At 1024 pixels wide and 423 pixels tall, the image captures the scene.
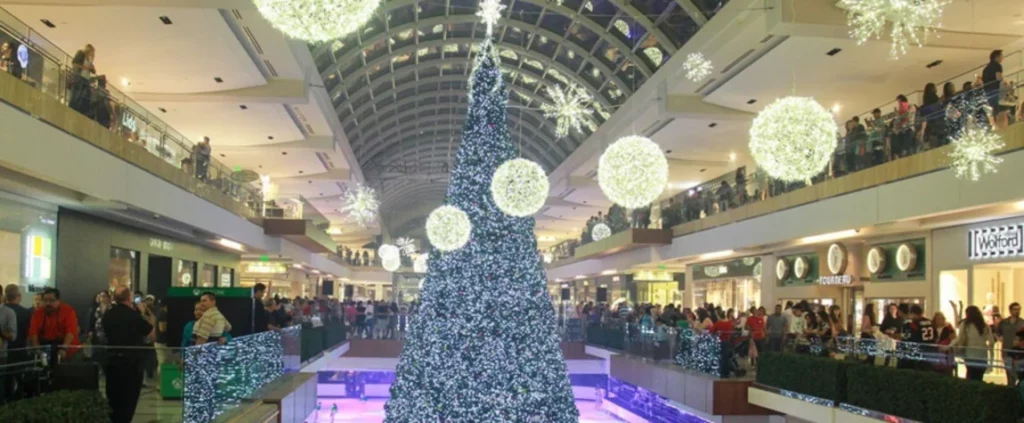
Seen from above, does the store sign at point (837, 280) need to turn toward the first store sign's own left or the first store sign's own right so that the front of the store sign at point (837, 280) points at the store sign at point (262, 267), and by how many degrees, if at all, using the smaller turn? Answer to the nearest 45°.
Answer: approximately 90° to the first store sign's own right

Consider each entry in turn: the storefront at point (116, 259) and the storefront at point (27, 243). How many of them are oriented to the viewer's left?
0

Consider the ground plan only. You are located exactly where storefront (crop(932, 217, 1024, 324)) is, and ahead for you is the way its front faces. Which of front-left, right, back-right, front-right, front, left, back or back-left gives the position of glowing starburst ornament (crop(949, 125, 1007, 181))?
front-left

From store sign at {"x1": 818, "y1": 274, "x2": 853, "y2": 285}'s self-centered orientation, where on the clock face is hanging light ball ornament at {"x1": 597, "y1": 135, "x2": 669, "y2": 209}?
The hanging light ball ornament is roughly at 11 o'clock from the store sign.

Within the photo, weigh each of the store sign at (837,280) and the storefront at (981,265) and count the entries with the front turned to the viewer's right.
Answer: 0

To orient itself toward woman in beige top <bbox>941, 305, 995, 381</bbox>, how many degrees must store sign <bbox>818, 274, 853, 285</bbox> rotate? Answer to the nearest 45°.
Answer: approximately 45° to its left

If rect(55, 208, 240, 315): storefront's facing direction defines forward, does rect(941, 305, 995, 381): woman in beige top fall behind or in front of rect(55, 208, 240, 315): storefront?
in front

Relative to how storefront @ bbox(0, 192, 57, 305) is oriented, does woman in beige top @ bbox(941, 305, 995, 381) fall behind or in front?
in front

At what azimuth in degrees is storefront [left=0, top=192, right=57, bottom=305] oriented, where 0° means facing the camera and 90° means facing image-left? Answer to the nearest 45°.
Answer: approximately 315°

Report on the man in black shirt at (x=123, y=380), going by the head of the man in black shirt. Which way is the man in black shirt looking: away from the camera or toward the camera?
away from the camera

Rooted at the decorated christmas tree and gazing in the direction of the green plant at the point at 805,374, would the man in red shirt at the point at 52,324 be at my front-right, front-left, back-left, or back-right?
front-right

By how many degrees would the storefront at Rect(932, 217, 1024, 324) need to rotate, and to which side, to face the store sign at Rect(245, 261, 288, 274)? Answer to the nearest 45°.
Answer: approximately 90° to its right

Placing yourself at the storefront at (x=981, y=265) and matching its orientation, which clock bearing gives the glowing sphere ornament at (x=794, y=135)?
The glowing sphere ornament is roughly at 11 o'clock from the storefront.
